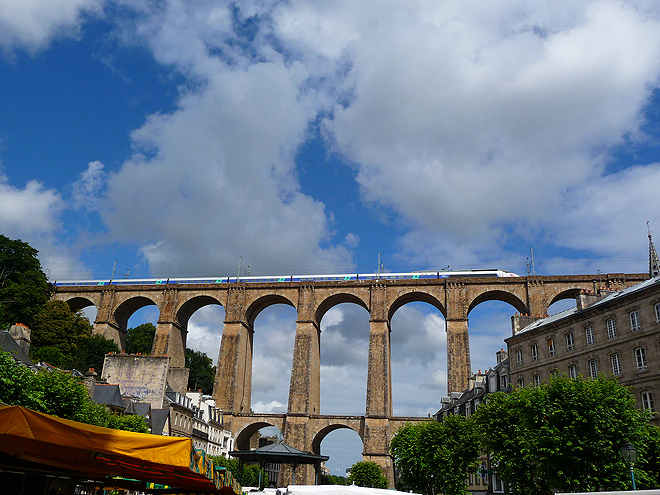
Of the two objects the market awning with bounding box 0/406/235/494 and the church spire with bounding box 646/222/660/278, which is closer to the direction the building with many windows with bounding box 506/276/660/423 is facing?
the market awning

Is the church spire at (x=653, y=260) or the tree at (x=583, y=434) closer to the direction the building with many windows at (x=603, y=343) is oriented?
the tree

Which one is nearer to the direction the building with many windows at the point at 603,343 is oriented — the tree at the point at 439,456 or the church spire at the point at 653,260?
the tree

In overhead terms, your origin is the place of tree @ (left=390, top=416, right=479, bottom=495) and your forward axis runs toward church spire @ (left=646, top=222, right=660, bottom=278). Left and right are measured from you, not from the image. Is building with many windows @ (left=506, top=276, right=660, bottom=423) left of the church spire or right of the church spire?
right

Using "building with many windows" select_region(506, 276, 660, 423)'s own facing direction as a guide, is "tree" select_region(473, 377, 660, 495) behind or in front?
in front

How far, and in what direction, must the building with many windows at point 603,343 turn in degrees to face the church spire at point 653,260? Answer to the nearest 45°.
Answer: approximately 135° to its right

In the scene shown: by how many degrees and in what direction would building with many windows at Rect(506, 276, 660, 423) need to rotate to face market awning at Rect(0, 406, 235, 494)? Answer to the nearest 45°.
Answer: approximately 45° to its left

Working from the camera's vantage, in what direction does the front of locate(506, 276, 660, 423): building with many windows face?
facing the viewer and to the left of the viewer

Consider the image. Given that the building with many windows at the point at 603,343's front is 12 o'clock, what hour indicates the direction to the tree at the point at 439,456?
The tree is roughly at 2 o'clock from the building with many windows.
